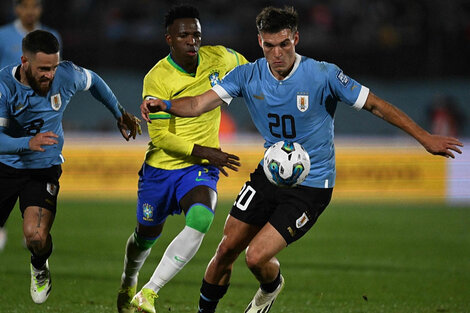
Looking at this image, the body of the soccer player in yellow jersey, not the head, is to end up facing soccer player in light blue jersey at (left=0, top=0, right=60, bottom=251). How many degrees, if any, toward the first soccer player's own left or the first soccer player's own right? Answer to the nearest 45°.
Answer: approximately 180°

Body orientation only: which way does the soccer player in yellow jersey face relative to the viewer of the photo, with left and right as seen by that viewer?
facing the viewer and to the right of the viewer

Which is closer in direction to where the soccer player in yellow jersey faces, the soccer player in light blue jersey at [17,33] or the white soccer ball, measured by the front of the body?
the white soccer ball

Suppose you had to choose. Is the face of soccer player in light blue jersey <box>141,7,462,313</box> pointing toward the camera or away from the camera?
toward the camera

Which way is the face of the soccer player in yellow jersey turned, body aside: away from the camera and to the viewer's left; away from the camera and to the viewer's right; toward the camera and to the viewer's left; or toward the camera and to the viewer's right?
toward the camera and to the viewer's right

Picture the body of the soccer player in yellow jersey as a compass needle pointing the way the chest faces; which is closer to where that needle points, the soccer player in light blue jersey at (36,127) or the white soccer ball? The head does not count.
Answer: the white soccer ball

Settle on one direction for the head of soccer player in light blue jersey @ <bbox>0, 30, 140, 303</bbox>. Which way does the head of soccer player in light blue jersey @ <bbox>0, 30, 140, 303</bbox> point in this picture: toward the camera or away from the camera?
toward the camera
